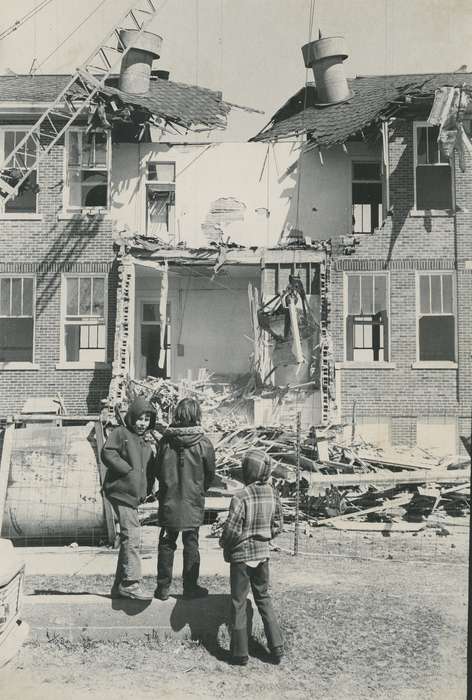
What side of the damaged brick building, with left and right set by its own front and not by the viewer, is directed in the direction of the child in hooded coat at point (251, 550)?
front

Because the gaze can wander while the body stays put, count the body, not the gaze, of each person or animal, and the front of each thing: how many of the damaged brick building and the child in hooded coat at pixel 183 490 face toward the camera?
1

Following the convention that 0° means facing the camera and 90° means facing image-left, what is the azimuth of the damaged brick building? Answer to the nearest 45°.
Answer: approximately 0°

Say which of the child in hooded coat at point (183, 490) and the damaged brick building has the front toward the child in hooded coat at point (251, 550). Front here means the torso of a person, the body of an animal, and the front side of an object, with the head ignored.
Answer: the damaged brick building

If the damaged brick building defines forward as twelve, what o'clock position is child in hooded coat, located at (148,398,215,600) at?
The child in hooded coat is roughly at 12 o'clock from the damaged brick building.

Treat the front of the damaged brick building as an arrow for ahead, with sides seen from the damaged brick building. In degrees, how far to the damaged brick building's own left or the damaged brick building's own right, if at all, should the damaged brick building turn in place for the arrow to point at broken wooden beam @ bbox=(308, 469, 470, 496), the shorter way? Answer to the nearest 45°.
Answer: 0° — it already faces it

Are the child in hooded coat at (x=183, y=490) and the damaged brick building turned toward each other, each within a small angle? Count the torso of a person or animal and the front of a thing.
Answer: yes

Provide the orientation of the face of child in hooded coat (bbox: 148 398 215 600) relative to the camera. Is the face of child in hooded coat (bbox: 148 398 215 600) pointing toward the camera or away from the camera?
away from the camera

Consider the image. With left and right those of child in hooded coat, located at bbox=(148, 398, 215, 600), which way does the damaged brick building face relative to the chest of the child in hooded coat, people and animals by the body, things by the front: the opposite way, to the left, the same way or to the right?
the opposite way

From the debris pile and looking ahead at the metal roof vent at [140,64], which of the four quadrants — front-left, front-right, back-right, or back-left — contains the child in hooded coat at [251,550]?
back-left

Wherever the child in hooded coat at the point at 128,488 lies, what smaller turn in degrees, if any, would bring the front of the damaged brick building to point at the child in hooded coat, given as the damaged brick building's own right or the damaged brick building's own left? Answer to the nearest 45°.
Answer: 0° — it already faces them

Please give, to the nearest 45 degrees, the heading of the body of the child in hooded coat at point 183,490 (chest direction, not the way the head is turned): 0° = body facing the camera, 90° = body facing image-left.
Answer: approximately 180°
